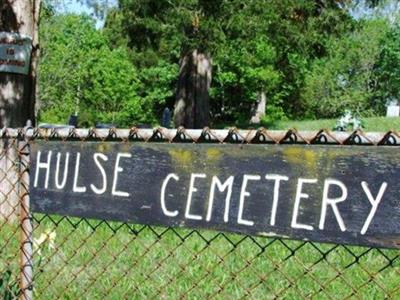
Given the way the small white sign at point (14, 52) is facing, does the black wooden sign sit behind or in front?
in front

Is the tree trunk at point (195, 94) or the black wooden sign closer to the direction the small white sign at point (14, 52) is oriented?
the black wooden sign

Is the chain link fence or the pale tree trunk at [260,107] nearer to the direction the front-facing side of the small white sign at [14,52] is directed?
the chain link fence

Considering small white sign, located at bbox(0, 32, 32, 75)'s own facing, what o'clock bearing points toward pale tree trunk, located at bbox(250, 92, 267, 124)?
The pale tree trunk is roughly at 7 o'clock from the small white sign.

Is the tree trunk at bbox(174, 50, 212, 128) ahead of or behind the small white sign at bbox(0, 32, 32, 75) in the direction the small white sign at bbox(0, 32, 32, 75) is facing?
behind

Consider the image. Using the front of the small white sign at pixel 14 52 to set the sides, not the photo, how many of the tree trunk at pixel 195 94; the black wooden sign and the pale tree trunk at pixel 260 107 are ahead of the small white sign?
1

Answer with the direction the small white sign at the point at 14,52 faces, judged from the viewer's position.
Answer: facing the viewer

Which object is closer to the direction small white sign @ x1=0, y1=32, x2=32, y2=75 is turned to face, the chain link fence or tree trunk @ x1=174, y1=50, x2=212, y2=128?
the chain link fence
